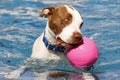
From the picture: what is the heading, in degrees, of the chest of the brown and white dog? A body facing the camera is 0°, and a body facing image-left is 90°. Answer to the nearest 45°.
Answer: approximately 315°
